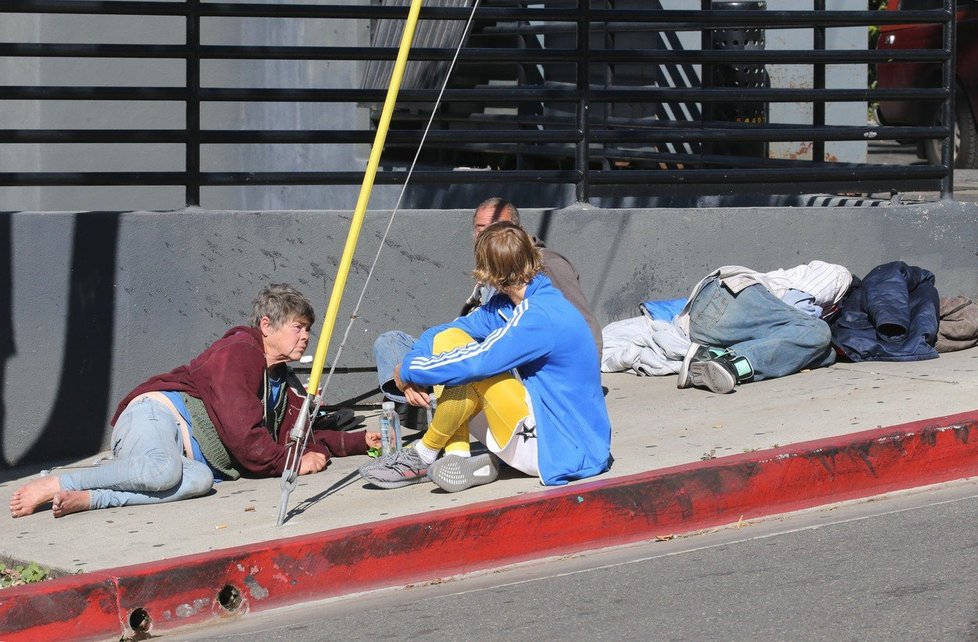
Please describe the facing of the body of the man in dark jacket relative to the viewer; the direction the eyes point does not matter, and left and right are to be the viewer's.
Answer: facing to the left of the viewer

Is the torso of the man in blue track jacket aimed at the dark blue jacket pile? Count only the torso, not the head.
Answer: no

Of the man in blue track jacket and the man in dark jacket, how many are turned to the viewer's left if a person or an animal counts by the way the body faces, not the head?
2

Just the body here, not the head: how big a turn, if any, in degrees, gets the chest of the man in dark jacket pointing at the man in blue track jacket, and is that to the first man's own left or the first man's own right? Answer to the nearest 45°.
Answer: approximately 90° to the first man's own left

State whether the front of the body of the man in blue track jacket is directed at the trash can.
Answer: no

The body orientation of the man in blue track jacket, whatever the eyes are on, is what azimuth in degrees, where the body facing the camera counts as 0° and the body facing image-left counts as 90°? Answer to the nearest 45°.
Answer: approximately 90°

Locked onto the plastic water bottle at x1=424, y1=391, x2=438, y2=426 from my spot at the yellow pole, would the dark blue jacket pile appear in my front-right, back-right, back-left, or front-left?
front-right

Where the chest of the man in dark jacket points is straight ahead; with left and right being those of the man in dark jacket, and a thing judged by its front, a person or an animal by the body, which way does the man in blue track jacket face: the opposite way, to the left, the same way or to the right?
the same way

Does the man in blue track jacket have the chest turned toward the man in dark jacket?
no
